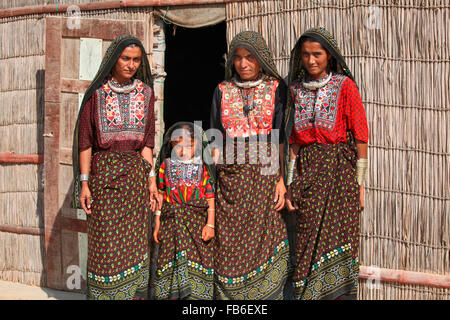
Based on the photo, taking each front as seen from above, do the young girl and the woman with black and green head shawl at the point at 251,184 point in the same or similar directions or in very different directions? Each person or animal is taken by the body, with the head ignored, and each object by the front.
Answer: same or similar directions

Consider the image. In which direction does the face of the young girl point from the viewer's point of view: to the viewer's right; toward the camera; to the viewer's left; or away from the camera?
toward the camera

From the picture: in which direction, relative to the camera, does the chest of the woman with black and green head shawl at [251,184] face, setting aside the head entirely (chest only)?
toward the camera

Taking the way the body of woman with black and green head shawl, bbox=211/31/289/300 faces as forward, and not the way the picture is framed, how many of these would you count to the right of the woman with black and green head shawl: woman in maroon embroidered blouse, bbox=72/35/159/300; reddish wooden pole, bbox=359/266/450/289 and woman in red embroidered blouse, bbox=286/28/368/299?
1

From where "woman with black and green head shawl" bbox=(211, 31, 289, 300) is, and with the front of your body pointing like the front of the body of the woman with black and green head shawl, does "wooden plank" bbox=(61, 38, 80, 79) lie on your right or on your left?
on your right

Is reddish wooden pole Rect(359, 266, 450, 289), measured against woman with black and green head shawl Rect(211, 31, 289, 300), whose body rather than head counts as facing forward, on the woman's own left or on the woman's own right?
on the woman's own left

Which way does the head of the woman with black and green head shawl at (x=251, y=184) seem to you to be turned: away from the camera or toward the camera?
toward the camera

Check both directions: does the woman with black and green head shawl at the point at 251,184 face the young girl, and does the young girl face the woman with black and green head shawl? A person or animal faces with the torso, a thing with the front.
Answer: no

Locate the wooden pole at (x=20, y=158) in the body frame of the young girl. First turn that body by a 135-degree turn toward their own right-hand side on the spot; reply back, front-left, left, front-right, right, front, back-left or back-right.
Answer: front

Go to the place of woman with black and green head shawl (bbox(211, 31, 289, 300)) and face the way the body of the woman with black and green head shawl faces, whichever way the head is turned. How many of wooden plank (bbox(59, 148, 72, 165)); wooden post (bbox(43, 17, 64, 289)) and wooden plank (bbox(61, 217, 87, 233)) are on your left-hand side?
0

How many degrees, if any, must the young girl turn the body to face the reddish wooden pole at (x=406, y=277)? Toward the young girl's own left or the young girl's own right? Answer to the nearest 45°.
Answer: approximately 90° to the young girl's own left

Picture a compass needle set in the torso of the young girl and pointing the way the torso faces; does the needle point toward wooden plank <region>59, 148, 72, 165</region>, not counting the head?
no

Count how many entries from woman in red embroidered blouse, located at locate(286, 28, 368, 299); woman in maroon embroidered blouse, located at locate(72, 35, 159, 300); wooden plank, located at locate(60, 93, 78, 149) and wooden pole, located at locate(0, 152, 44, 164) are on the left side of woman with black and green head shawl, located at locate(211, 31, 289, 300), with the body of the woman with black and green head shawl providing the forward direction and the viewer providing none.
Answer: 1

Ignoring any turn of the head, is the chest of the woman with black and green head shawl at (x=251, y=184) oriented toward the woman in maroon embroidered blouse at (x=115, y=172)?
no

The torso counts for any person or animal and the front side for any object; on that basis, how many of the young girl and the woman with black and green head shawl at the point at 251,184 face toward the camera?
2
